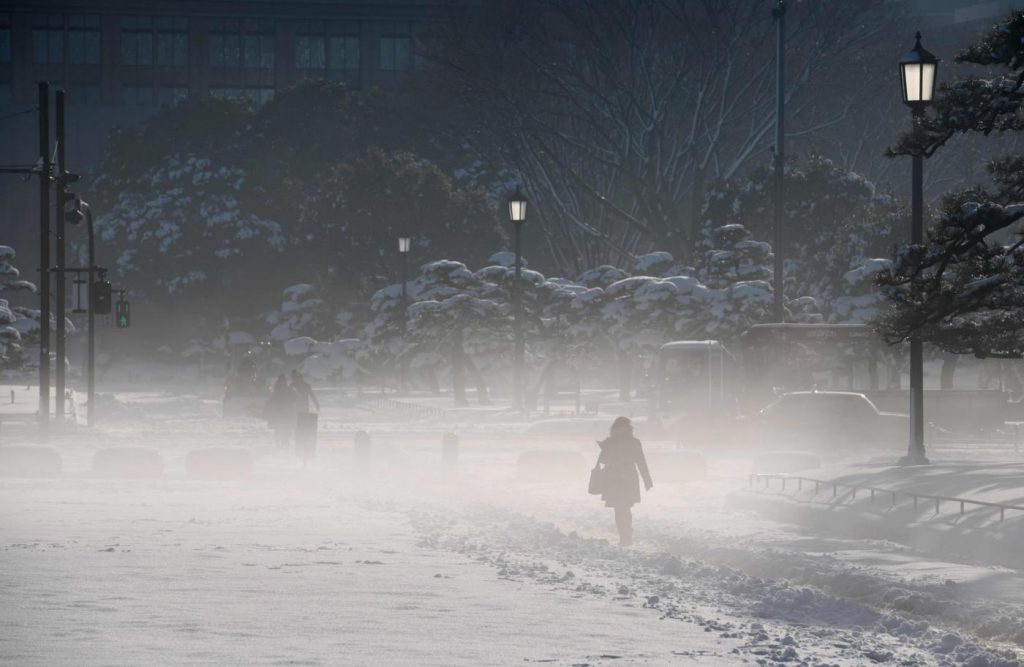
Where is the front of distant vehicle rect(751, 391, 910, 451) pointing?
to the viewer's left

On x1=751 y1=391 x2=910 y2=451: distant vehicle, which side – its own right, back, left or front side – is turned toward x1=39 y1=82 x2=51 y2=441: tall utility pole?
front

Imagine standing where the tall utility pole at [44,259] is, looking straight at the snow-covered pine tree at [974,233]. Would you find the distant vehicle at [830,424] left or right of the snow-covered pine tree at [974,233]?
left

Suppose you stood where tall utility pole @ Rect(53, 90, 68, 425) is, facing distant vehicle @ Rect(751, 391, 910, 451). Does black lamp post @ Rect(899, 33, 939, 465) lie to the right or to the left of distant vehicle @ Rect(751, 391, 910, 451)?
right
